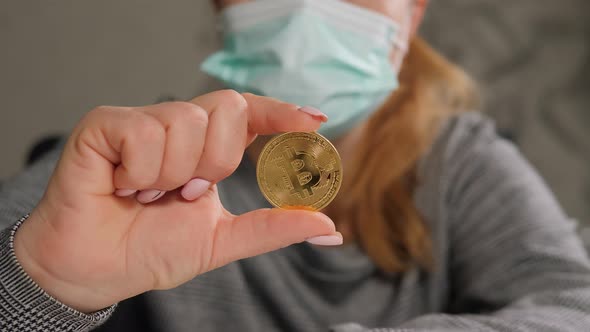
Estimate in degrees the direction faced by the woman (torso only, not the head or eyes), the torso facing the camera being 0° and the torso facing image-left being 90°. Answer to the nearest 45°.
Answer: approximately 0°
